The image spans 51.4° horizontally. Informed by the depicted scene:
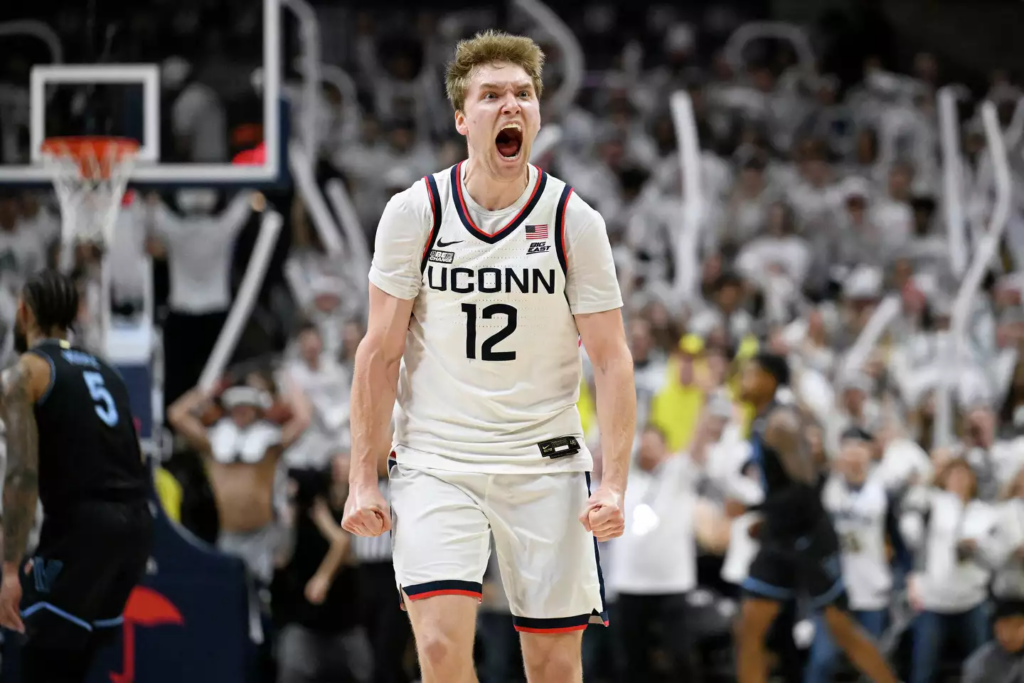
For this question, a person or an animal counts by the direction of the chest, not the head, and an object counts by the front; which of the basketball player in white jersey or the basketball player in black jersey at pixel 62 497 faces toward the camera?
the basketball player in white jersey

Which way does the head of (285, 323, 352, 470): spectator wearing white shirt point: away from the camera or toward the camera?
toward the camera

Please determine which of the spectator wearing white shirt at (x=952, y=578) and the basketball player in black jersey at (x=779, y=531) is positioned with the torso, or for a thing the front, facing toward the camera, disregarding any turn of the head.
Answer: the spectator wearing white shirt

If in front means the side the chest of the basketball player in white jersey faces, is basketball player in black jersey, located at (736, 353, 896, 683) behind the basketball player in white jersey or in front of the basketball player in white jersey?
behind

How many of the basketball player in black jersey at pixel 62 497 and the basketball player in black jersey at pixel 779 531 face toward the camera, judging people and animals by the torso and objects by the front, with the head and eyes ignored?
0

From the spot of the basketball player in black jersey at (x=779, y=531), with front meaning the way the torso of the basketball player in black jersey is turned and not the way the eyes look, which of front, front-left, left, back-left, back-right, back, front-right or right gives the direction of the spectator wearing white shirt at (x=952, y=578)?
back-right

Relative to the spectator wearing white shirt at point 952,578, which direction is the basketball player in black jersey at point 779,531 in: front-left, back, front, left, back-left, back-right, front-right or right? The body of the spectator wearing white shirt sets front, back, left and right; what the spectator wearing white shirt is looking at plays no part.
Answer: front-right

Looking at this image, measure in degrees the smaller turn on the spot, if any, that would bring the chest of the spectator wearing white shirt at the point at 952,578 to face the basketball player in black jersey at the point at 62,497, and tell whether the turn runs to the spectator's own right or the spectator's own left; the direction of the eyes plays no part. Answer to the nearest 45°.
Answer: approximately 45° to the spectator's own right

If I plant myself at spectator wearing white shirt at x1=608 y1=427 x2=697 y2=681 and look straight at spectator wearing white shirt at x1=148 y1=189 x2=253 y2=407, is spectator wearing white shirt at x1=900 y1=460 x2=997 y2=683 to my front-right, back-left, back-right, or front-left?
back-right

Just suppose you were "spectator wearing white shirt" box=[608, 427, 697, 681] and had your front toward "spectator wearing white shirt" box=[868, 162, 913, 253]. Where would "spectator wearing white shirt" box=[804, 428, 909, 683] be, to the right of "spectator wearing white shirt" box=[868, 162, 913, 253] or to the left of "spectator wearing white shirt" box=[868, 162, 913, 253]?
right

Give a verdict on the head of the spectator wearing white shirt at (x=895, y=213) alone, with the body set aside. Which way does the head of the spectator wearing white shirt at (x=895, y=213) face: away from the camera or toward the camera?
toward the camera

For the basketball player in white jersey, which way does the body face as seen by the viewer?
toward the camera

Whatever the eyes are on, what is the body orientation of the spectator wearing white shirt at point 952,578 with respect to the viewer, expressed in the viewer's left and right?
facing the viewer
